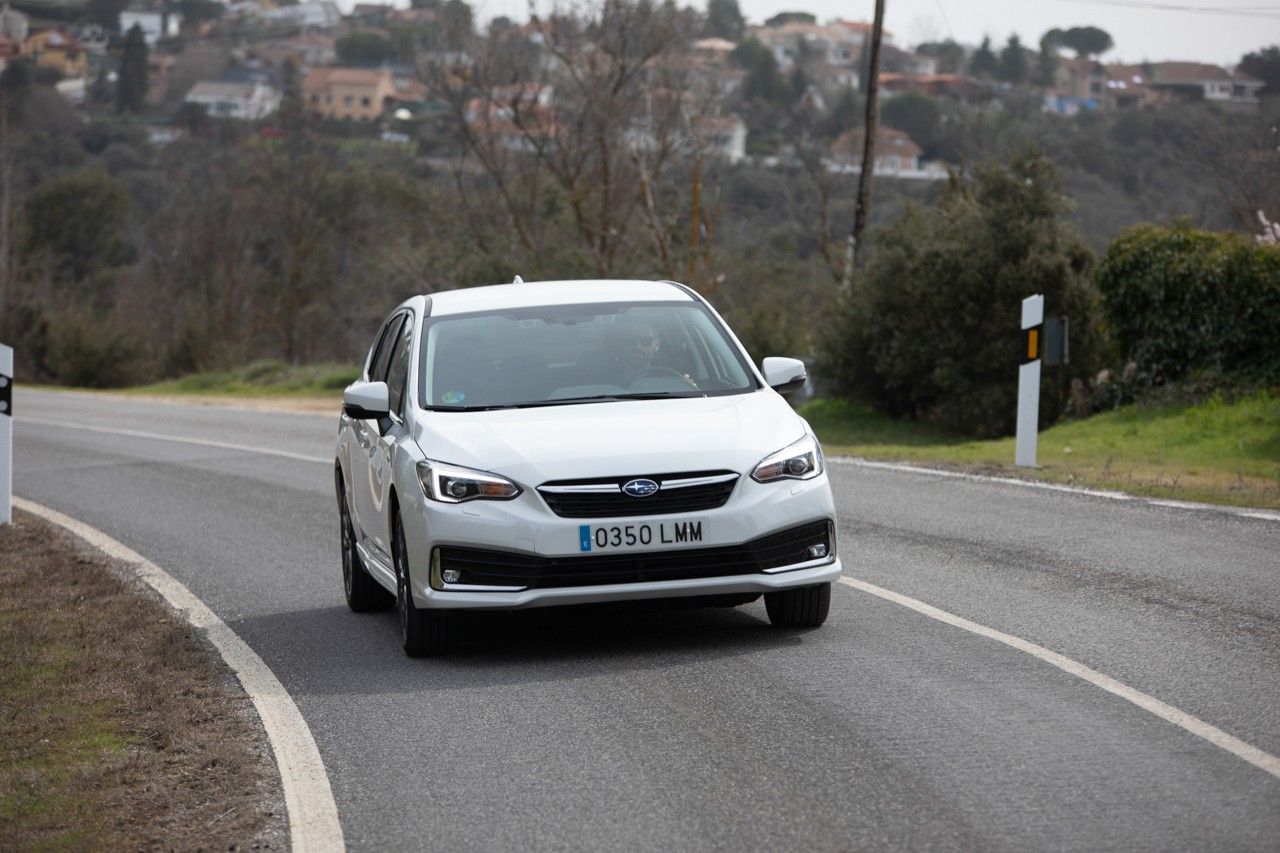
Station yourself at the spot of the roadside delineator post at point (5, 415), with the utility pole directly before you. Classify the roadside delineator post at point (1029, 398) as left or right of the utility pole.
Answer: right

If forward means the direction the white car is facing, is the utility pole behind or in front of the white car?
behind

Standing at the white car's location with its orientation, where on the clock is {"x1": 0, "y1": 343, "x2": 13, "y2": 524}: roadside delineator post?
The roadside delineator post is roughly at 5 o'clock from the white car.

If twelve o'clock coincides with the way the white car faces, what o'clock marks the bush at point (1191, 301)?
The bush is roughly at 7 o'clock from the white car.

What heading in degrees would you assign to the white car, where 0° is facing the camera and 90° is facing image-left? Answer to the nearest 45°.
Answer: approximately 0°

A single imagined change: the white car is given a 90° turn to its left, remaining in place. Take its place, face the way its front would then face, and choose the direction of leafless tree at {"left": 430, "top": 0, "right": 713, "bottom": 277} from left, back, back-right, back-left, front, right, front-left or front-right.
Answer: left

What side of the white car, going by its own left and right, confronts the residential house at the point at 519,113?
back

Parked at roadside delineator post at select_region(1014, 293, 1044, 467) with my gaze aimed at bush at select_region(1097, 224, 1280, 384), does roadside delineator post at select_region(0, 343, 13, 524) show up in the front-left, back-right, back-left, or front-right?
back-left

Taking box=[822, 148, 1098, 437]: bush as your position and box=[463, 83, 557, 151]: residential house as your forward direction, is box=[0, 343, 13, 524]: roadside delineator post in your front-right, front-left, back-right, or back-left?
back-left
